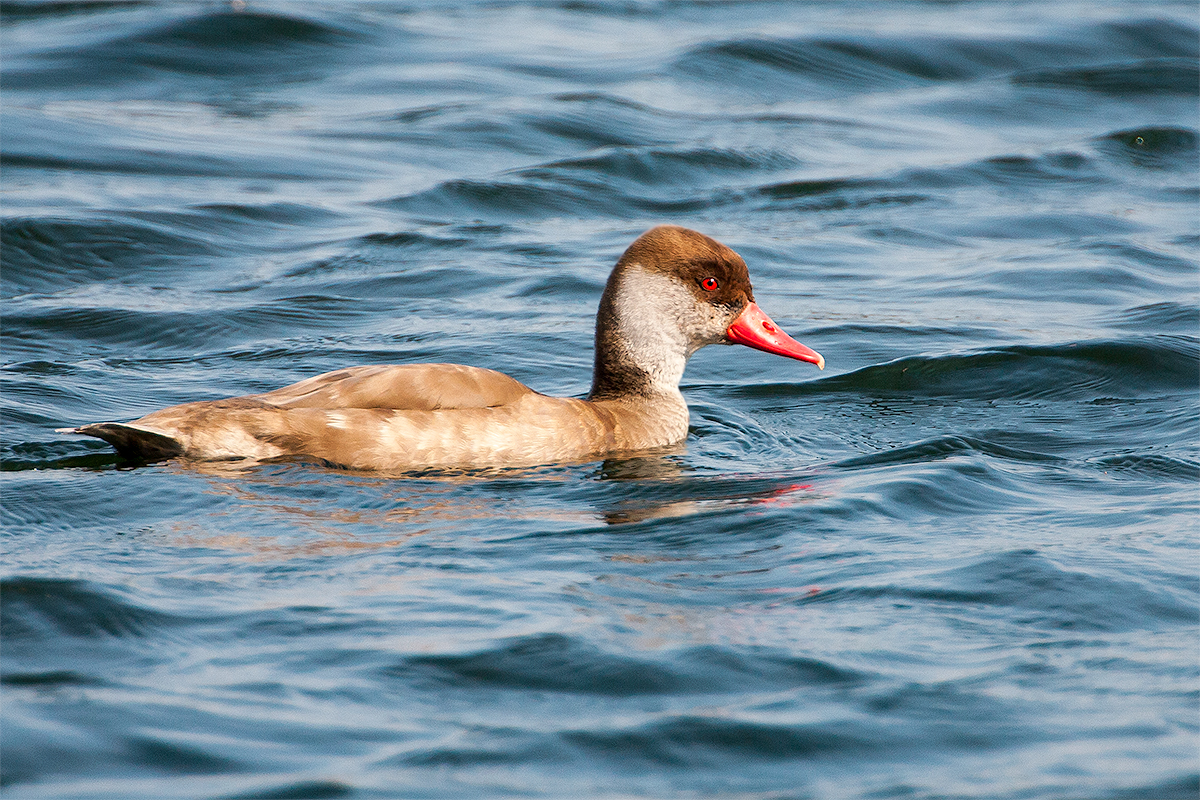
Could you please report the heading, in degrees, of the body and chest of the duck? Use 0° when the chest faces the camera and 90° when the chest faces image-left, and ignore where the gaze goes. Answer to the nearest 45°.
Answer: approximately 270°
